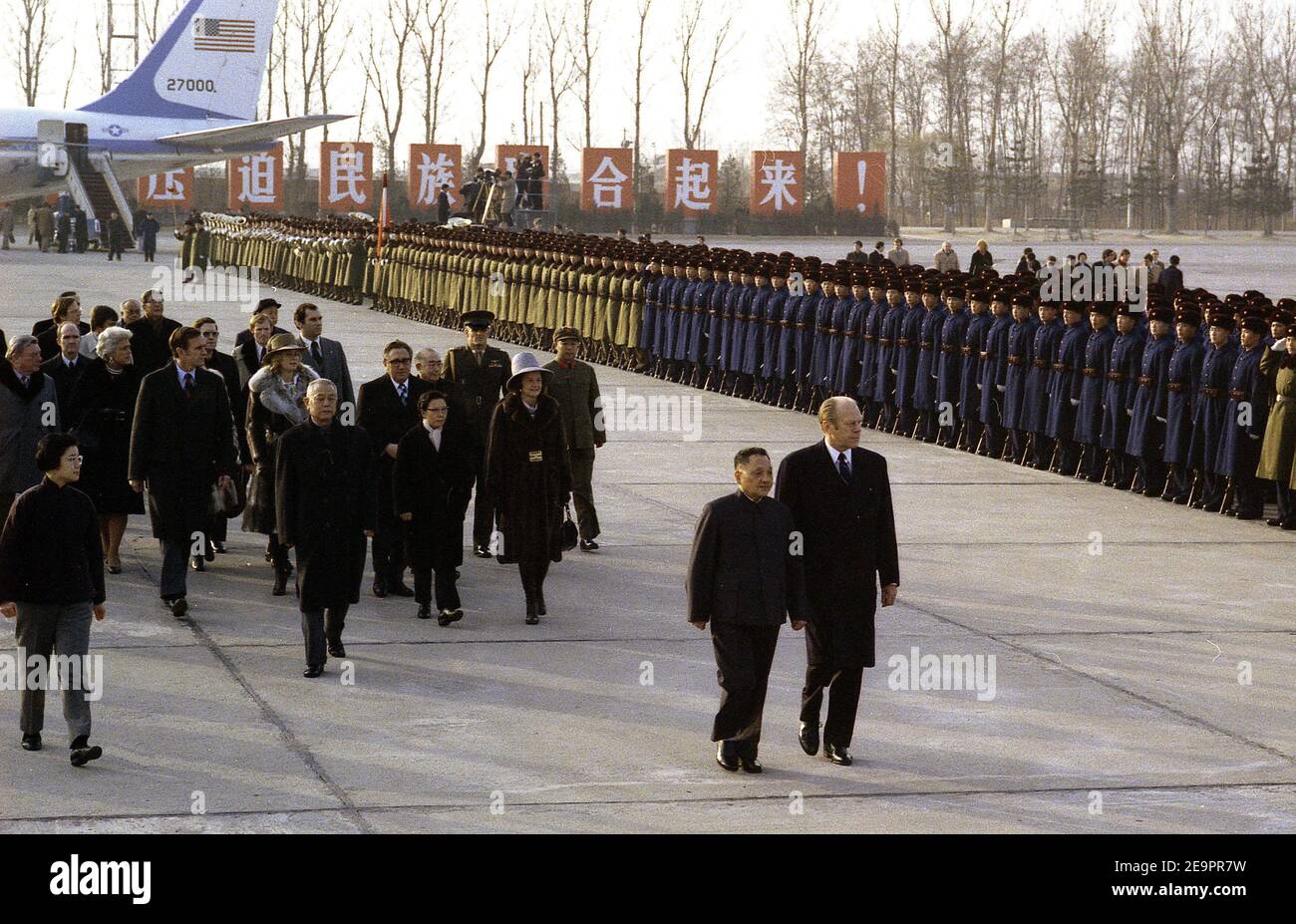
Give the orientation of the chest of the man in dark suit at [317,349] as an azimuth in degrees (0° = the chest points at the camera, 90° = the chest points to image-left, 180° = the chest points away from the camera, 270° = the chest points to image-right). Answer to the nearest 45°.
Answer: approximately 315°

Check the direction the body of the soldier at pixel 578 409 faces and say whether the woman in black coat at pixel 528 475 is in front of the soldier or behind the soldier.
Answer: in front

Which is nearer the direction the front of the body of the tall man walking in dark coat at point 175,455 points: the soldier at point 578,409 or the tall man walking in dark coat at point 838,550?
the tall man walking in dark coat

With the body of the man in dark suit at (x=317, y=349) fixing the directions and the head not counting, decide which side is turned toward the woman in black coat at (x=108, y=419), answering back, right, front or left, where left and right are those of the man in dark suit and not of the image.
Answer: right

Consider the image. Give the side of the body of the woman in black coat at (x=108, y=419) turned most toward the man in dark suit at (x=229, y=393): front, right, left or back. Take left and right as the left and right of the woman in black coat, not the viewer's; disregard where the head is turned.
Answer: left

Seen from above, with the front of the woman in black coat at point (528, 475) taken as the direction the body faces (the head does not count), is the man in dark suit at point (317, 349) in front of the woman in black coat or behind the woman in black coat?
behind

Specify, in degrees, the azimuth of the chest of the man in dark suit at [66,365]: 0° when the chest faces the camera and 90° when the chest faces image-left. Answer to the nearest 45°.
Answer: approximately 315°

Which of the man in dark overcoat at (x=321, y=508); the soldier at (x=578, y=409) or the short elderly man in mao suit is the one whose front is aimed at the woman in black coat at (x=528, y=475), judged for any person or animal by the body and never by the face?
the soldier
